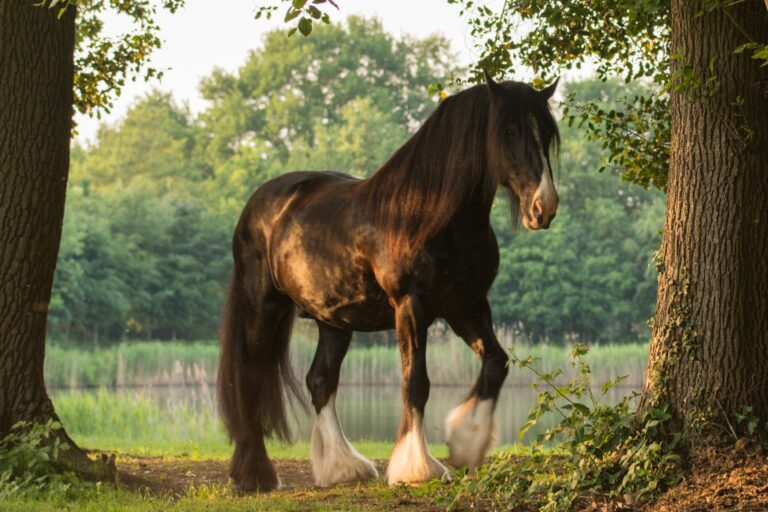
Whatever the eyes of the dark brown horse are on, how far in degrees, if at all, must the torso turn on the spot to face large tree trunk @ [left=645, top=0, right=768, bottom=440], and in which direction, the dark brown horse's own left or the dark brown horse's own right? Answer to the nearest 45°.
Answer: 0° — it already faces it

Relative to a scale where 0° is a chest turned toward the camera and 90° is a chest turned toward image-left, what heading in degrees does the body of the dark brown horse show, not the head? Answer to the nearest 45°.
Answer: approximately 315°

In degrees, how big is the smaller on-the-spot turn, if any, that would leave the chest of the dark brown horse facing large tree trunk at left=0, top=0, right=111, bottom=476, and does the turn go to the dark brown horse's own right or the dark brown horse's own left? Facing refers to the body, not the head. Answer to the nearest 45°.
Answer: approximately 135° to the dark brown horse's own right

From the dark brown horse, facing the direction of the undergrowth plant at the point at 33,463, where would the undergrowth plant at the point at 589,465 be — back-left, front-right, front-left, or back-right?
back-left

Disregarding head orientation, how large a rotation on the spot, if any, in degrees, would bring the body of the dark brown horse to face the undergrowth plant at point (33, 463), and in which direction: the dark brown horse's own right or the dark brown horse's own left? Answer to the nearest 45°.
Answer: approximately 135° to the dark brown horse's own right

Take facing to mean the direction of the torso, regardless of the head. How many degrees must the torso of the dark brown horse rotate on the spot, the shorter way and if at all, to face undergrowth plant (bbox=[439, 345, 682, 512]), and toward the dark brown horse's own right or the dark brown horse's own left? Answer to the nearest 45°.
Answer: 0° — it already faces it

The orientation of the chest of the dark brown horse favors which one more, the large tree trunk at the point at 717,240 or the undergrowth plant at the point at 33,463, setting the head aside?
the large tree trunk
